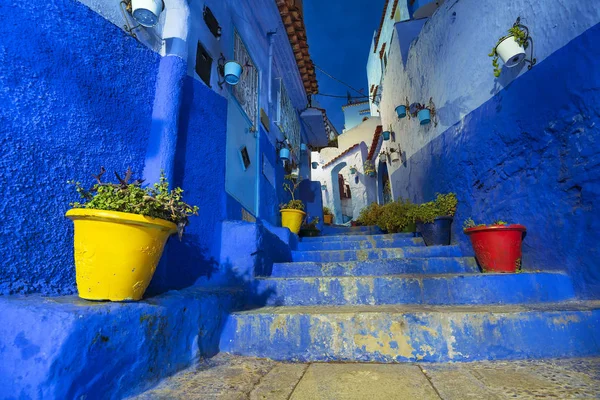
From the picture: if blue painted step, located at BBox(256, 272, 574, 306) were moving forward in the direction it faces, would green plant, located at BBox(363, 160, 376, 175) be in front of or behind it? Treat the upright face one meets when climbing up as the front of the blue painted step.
behind

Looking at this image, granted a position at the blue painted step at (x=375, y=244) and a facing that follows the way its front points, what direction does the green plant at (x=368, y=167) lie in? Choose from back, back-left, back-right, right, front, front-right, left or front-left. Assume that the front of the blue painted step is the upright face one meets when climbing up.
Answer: back

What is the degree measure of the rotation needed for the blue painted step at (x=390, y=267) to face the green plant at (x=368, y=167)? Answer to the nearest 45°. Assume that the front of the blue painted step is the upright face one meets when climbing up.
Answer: approximately 180°

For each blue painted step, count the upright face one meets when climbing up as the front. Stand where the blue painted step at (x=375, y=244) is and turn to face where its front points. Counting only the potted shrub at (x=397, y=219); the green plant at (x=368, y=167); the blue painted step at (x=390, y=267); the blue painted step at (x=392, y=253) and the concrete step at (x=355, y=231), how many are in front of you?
2

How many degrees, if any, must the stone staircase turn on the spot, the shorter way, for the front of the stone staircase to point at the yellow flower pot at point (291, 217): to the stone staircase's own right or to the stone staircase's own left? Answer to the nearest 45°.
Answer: approximately 135° to the stone staircase's own right

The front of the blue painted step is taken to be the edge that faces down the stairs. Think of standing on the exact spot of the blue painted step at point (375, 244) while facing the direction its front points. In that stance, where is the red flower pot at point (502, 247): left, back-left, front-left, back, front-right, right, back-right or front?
front-left

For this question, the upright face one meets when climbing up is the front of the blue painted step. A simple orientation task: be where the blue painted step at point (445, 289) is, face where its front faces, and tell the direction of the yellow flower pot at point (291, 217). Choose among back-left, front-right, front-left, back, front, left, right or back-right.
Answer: back-right

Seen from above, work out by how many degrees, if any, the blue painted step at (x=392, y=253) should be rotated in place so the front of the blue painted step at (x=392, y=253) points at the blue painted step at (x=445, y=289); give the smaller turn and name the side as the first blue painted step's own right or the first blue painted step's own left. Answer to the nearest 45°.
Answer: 0° — it already faces it

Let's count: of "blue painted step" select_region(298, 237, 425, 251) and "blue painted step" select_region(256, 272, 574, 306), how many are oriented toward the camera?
2

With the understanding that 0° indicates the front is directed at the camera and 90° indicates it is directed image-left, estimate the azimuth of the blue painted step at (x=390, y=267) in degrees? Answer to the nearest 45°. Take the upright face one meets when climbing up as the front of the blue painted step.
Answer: approximately 0°
